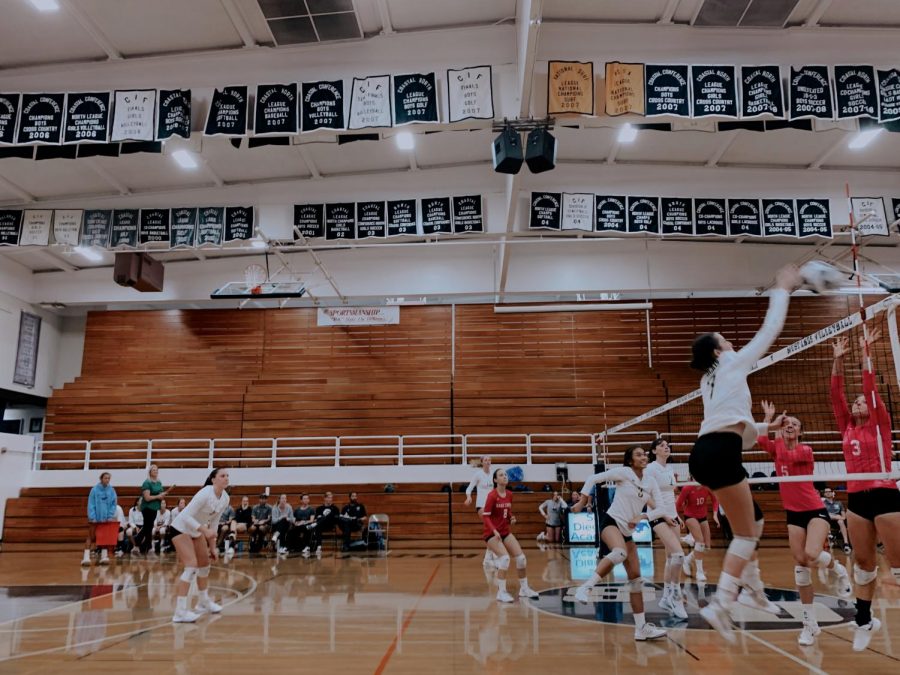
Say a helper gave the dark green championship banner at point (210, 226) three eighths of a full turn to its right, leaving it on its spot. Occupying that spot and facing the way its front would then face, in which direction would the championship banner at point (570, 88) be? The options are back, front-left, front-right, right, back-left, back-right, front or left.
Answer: back

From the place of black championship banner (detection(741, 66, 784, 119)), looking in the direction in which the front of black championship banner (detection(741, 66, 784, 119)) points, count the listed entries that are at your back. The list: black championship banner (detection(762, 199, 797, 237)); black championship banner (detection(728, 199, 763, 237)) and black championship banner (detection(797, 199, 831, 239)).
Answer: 3

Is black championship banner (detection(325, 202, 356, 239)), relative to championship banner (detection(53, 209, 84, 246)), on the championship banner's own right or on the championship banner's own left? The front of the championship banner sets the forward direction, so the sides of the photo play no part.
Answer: on the championship banner's own left

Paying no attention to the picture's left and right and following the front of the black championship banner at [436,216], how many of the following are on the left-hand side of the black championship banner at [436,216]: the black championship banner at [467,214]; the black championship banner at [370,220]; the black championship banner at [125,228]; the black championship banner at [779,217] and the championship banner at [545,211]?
3

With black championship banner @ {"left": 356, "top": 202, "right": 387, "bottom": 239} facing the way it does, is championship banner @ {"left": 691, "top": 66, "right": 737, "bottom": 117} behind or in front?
in front

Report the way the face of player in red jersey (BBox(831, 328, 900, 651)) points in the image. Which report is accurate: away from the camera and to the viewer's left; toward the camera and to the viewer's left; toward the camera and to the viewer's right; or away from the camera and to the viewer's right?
toward the camera and to the viewer's left

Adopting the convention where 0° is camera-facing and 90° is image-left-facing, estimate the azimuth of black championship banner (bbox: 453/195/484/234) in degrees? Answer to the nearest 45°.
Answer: approximately 0°

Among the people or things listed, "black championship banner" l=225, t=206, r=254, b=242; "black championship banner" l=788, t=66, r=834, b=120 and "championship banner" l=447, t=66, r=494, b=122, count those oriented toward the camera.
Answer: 3

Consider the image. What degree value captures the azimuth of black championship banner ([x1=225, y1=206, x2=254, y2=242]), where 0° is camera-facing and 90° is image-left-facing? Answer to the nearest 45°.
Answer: approximately 0°

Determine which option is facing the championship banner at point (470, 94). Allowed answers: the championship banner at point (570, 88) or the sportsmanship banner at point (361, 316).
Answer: the sportsmanship banner at point (361, 316)

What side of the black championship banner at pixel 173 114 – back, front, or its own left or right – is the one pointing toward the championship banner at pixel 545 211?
left

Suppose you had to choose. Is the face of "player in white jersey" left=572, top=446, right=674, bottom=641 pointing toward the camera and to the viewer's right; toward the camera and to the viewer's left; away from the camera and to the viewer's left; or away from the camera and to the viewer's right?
toward the camera and to the viewer's right

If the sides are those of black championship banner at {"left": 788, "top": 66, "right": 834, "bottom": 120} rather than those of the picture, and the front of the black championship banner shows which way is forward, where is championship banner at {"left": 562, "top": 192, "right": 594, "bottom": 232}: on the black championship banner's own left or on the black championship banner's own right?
on the black championship banner's own right

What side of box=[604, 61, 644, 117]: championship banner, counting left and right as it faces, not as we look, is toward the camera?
front

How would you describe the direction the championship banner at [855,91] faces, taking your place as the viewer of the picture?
facing the viewer

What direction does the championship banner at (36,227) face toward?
toward the camera
